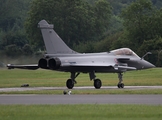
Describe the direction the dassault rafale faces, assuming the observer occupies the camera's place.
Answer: facing away from the viewer and to the right of the viewer
